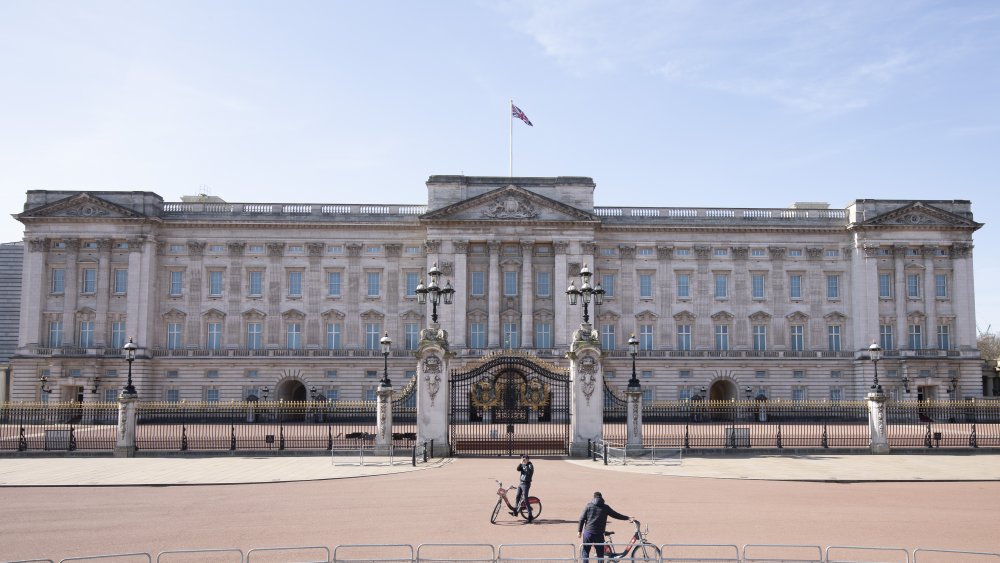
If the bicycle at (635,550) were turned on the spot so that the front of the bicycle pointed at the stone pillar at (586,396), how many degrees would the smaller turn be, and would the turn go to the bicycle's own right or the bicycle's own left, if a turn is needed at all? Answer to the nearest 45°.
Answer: approximately 90° to the bicycle's own left

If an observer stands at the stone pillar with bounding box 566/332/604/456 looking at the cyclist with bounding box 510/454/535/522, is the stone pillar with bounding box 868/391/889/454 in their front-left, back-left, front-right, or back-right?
back-left

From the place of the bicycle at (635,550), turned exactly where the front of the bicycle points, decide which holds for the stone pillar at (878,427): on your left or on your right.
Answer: on your left

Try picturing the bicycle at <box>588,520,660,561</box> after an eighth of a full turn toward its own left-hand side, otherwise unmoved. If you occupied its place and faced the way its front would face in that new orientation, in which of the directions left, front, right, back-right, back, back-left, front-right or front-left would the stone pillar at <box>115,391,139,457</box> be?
left

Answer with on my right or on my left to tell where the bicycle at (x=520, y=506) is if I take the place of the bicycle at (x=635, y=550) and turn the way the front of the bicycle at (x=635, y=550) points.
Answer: on my left

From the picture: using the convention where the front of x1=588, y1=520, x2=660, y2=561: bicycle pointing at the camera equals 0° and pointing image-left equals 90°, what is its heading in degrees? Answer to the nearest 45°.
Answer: approximately 270°
